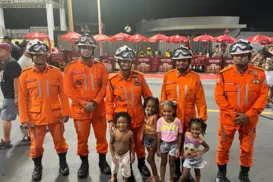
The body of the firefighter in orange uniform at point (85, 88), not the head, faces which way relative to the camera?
toward the camera

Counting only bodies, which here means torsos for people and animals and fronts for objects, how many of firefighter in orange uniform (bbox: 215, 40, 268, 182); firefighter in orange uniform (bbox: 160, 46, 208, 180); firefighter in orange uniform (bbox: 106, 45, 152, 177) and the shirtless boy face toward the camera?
4

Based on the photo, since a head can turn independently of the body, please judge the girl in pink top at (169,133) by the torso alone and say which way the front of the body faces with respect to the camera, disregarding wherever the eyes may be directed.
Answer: toward the camera

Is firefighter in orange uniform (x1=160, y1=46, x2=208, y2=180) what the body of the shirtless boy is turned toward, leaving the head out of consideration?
no

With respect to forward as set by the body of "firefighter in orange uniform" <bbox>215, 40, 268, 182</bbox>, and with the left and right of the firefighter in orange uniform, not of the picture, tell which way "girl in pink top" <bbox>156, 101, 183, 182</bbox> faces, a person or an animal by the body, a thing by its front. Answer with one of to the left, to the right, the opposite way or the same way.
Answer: the same way

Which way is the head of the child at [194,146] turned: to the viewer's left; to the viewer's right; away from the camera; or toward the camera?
toward the camera

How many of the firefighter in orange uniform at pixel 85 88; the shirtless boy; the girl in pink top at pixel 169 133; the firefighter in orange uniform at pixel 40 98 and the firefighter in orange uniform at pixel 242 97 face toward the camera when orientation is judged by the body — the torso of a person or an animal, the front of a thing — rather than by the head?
5

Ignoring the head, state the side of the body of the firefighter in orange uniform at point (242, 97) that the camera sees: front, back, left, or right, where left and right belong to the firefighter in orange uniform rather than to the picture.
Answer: front

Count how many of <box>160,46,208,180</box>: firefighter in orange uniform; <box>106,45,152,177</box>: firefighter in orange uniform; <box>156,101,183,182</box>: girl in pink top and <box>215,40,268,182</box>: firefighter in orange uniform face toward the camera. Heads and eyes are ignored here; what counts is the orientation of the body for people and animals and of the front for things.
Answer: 4

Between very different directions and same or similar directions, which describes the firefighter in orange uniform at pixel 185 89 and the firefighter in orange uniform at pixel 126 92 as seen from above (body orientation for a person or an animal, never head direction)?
same or similar directions

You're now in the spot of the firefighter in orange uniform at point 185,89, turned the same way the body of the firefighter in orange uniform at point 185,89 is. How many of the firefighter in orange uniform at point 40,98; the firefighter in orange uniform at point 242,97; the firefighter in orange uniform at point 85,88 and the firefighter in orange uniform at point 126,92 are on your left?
1

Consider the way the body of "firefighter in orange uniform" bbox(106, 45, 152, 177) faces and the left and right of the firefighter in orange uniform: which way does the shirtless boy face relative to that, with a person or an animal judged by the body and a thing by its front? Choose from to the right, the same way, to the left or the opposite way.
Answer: the same way

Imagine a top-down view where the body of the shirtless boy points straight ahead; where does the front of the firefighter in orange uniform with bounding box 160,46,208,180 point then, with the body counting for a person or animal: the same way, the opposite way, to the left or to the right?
the same way

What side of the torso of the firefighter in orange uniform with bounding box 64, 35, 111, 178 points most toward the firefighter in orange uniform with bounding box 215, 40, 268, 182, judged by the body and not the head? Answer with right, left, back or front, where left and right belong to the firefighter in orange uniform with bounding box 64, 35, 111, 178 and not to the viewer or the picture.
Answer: left

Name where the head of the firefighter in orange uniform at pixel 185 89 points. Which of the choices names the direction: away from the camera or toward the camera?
toward the camera

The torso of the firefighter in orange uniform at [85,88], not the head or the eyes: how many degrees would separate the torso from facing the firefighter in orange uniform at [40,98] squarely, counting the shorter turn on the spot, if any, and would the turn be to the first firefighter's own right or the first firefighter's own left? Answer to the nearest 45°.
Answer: approximately 90° to the first firefighter's own right

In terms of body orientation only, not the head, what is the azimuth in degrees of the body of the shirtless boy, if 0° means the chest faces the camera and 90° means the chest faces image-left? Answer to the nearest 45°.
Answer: approximately 0°

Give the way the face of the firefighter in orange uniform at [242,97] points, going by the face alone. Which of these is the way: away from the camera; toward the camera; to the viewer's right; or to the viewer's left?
toward the camera

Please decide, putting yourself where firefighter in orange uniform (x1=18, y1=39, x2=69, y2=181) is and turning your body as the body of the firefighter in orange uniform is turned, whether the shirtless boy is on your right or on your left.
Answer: on your left
